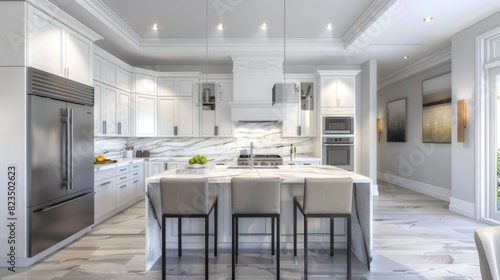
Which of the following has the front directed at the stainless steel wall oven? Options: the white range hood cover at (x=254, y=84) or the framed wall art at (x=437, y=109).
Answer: the framed wall art

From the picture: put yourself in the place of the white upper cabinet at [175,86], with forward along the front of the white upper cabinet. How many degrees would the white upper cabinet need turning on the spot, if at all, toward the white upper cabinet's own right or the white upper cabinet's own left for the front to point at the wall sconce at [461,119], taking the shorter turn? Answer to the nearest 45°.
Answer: approximately 45° to the white upper cabinet's own left

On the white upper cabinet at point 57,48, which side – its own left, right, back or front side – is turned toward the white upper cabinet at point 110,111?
left

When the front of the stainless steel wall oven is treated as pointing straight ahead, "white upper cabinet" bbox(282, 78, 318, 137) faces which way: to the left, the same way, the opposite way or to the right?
the same way

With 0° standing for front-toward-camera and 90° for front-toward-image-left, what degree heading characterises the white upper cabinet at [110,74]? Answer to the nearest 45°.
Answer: approximately 315°

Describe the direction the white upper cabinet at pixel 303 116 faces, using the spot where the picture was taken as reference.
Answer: facing the viewer

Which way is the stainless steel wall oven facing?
toward the camera

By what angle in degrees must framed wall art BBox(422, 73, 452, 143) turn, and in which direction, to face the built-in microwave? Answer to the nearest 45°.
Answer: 0° — it already faces it

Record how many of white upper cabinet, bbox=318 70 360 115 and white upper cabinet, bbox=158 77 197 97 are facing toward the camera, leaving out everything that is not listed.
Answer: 2

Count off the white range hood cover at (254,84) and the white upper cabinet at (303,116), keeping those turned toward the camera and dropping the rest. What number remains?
2

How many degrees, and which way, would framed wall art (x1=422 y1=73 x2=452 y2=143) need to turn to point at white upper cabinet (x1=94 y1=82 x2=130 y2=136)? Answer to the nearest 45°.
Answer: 0° — it already faces it

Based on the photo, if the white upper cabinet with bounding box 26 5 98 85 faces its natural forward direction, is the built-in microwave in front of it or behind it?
in front

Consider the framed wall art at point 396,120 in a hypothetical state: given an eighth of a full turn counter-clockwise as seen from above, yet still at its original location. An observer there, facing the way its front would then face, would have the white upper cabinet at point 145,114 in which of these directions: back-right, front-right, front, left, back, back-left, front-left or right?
front-right

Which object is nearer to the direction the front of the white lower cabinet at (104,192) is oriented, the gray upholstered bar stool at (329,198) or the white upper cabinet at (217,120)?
the gray upholstered bar stool

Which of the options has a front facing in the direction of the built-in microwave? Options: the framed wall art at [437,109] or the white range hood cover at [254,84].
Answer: the framed wall art

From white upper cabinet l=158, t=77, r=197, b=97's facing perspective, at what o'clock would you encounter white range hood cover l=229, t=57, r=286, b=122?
The white range hood cover is roughly at 10 o'clock from the white upper cabinet.

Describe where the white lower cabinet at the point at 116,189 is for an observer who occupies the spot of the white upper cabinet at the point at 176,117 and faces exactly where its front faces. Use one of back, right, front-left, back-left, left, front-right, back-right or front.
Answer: front-right

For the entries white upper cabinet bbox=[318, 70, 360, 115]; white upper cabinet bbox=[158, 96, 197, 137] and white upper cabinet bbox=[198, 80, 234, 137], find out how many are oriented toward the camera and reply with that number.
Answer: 3
